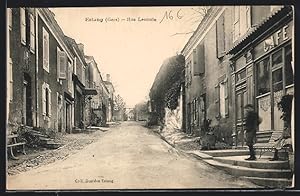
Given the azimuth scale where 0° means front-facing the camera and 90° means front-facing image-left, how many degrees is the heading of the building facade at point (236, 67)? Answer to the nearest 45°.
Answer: approximately 45°

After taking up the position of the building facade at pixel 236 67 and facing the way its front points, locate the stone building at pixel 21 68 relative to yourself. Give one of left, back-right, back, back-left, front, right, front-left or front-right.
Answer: front-right
